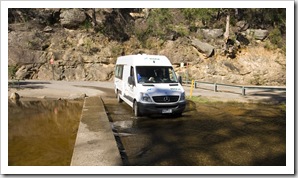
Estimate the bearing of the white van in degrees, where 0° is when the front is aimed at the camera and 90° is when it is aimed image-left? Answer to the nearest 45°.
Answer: approximately 315°

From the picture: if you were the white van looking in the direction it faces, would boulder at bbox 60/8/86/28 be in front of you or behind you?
behind

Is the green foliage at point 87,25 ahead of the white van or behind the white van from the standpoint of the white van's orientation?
behind

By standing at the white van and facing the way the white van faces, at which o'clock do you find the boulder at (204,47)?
The boulder is roughly at 8 o'clock from the white van.
